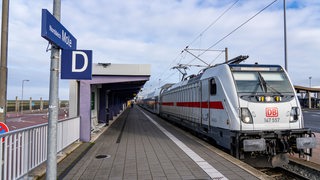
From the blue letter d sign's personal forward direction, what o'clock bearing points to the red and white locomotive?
The red and white locomotive is roughly at 8 o'clock from the blue letter d sign.

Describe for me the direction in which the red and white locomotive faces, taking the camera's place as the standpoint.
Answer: facing the viewer and to the right of the viewer

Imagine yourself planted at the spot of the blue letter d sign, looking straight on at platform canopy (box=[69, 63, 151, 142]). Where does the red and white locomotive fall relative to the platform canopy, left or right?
right

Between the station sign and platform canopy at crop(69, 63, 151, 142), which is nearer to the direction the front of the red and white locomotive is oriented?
the station sign

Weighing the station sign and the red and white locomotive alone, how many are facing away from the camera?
0

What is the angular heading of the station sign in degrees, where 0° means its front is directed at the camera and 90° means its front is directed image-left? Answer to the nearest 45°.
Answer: approximately 315°

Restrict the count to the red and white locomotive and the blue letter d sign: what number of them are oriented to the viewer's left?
0

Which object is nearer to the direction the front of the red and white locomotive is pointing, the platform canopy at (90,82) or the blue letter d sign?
the blue letter d sign

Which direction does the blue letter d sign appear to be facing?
toward the camera

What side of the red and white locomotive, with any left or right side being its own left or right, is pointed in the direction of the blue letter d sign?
front

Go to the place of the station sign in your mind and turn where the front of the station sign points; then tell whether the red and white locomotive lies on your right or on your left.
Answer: on your left

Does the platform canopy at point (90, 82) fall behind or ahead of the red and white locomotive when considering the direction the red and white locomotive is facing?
behind
